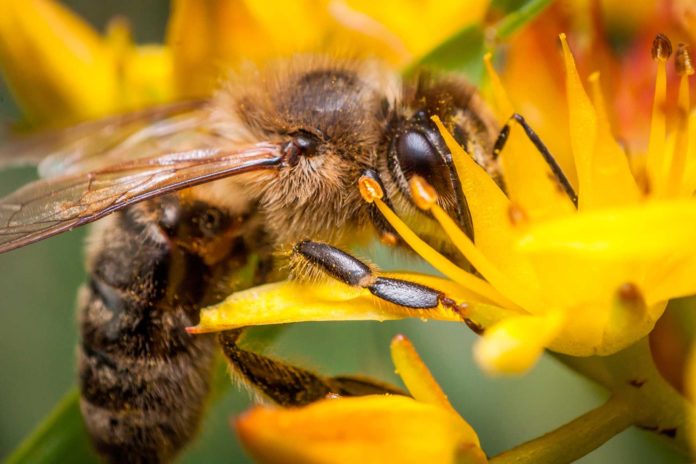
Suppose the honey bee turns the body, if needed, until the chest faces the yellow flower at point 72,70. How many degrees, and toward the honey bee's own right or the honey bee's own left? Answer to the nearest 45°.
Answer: approximately 135° to the honey bee's own left

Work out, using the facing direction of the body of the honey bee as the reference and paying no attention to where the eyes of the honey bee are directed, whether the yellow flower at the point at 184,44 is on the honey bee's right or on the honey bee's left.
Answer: on the honey bee's left

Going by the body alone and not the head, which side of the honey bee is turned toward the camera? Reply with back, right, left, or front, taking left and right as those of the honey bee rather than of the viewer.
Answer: right
